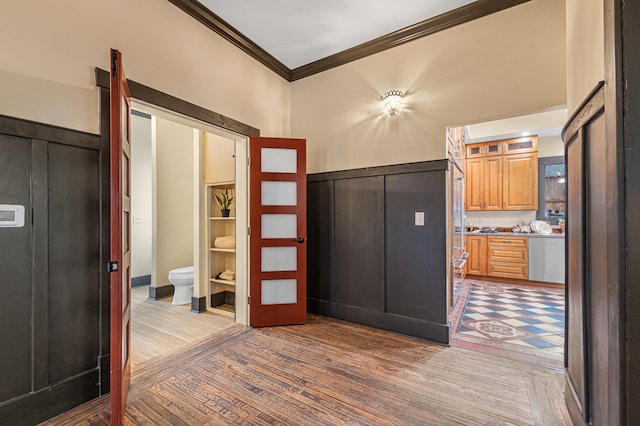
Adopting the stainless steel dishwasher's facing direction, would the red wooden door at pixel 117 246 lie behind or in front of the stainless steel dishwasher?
in front

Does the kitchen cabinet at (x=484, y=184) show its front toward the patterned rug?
yes

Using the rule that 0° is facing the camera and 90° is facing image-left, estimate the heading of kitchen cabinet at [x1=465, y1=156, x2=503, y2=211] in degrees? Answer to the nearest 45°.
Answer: approximately 0°

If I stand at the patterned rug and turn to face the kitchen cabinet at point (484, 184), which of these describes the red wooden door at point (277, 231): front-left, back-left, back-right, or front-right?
back-left

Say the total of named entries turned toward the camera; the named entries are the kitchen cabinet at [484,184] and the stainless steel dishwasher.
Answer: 2

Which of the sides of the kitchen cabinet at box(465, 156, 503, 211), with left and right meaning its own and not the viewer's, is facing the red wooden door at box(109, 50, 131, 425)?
front
